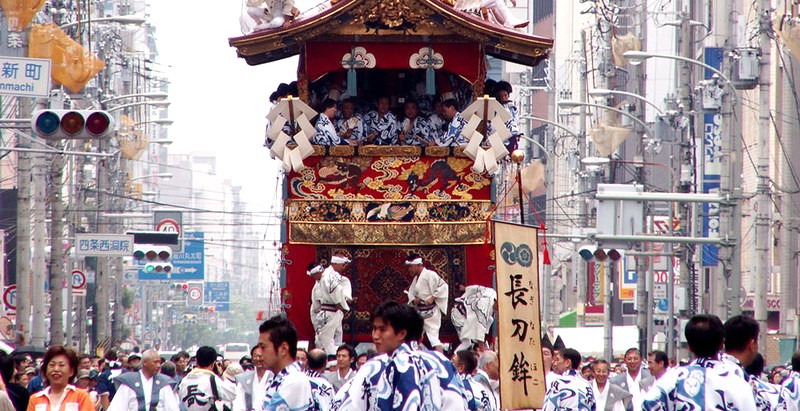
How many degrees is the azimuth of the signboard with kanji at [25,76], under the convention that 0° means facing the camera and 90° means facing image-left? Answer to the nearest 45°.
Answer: approximately 0°

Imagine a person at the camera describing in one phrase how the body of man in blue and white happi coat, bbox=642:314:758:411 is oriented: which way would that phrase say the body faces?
away from the camera

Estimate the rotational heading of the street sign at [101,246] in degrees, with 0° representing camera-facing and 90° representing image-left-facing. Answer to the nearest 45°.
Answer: approximately 0°

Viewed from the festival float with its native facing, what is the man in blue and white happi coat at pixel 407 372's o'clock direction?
The man in blue and white happi coat is roughly at 12 o'clock from the festival float.

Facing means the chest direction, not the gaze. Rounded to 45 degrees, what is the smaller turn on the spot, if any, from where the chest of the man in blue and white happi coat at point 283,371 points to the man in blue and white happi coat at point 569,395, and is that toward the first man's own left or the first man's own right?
approximately 135° to the first man's own right
